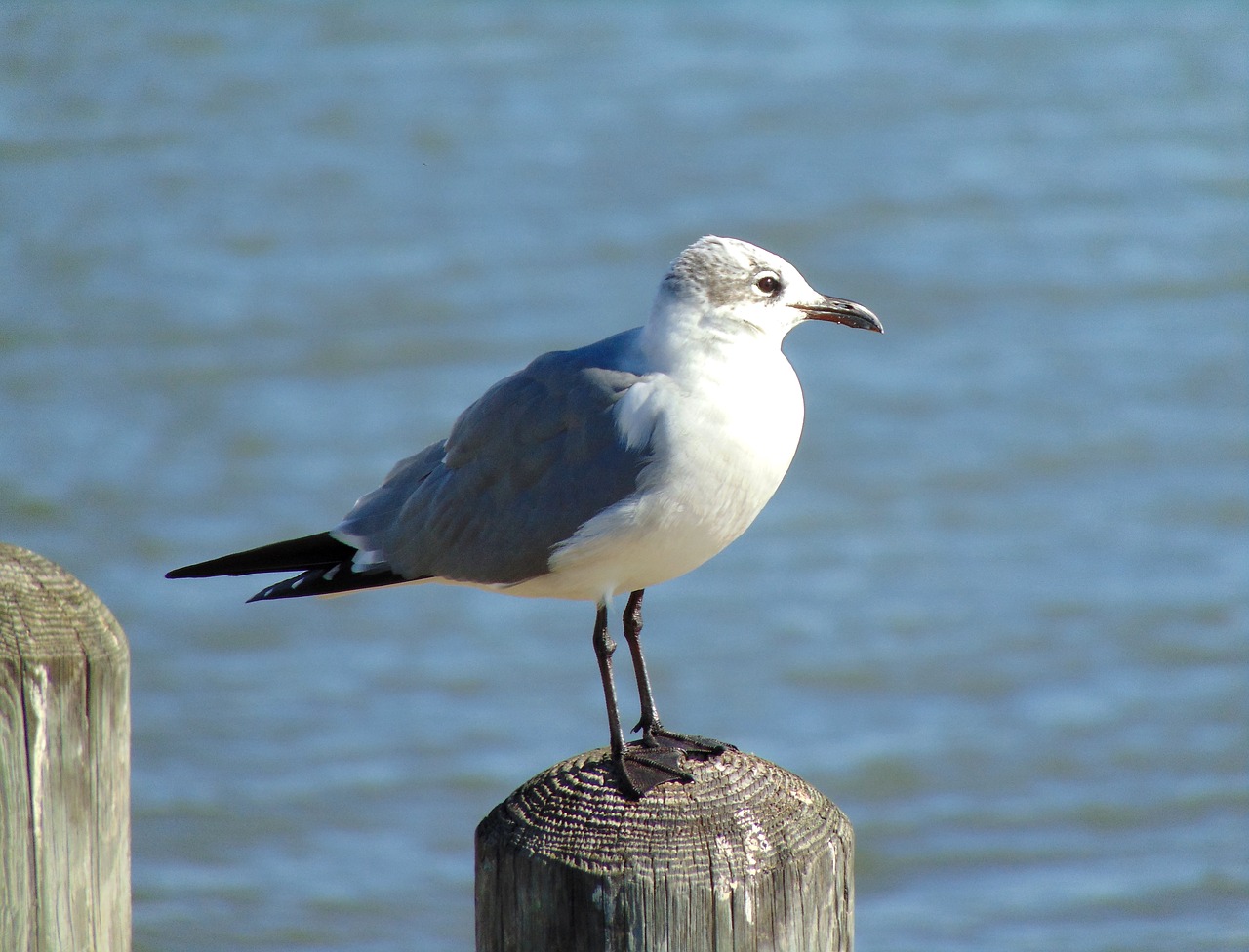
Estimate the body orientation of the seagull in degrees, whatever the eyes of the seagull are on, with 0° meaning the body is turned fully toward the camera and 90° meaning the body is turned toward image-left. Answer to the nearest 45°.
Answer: approximately 270°
